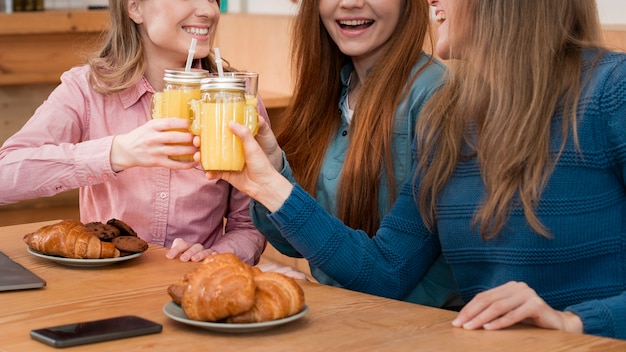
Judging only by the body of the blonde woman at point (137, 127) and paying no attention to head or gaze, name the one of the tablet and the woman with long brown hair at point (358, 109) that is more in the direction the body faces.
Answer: the woman with long brown hair

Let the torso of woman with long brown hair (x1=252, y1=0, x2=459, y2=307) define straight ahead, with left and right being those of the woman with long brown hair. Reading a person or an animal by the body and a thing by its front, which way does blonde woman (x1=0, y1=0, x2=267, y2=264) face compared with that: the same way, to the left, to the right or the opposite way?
to the left

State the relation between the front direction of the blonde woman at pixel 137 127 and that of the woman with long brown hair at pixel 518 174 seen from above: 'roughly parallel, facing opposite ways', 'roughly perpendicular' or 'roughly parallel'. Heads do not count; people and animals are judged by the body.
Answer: roughly perpendicular

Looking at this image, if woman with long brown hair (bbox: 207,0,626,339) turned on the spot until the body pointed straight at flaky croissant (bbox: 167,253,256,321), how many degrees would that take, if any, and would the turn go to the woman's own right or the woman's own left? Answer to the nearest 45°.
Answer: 0° — they already face it

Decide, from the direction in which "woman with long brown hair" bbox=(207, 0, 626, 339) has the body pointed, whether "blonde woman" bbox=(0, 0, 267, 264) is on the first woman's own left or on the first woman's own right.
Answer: on the first woman's own right

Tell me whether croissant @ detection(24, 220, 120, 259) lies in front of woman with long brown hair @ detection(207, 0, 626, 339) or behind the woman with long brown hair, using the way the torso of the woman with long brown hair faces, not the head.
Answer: in front

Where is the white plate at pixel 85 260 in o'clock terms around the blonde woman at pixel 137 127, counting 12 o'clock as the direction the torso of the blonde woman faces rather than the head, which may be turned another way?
The white plate is roughly at 2 o'clock from the blonde woman.

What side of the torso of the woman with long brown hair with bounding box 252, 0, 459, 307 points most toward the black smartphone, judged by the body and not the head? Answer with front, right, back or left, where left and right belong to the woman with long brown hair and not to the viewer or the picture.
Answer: front

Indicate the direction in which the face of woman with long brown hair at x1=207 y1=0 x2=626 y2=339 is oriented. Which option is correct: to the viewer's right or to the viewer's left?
to the viewer's left

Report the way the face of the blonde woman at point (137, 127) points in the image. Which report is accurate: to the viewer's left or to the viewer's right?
to the viewer's right

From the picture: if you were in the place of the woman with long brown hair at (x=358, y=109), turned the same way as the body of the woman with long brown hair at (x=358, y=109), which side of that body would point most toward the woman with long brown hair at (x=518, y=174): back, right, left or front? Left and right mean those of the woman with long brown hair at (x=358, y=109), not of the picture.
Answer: left
